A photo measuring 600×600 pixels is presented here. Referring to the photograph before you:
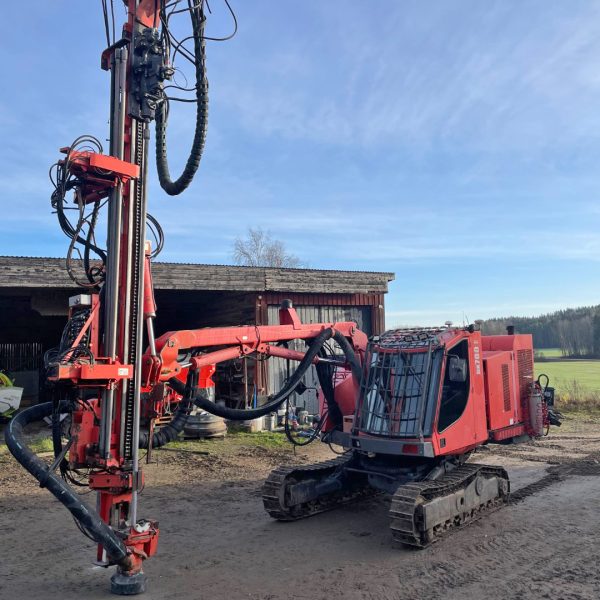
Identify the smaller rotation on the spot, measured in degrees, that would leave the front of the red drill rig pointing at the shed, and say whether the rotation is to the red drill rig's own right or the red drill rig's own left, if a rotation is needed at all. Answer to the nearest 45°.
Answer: approximately 135° to the red drill rig's own right

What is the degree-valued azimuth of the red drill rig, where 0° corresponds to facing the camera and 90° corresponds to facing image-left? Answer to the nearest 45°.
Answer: approximately 45°
